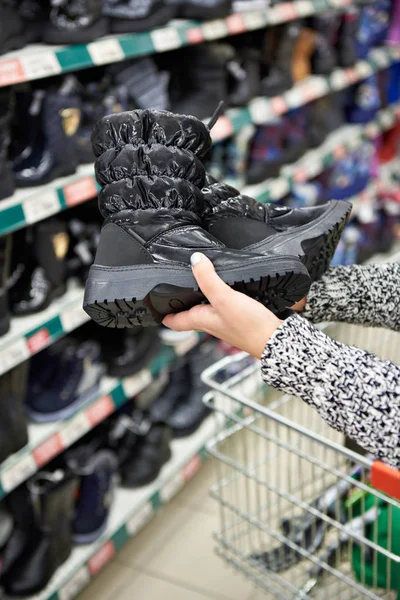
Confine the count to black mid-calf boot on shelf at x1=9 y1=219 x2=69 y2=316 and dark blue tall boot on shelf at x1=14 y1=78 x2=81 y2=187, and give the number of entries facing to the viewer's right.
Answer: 0

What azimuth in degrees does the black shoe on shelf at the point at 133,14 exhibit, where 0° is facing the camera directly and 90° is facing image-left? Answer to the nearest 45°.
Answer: approximately 270°

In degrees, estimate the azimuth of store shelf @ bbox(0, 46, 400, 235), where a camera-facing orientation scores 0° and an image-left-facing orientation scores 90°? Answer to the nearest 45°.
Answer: approximately 315°

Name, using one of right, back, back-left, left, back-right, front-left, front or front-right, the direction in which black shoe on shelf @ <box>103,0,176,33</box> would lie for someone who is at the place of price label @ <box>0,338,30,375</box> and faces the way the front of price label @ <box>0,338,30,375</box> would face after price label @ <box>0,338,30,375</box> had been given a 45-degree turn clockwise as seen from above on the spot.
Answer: back-left

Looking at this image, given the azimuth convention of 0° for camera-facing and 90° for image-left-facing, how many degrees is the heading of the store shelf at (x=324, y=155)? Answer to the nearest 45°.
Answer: approximately 315°

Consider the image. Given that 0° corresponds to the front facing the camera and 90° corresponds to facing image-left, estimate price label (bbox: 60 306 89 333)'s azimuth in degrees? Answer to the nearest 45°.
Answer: approximately 315°
